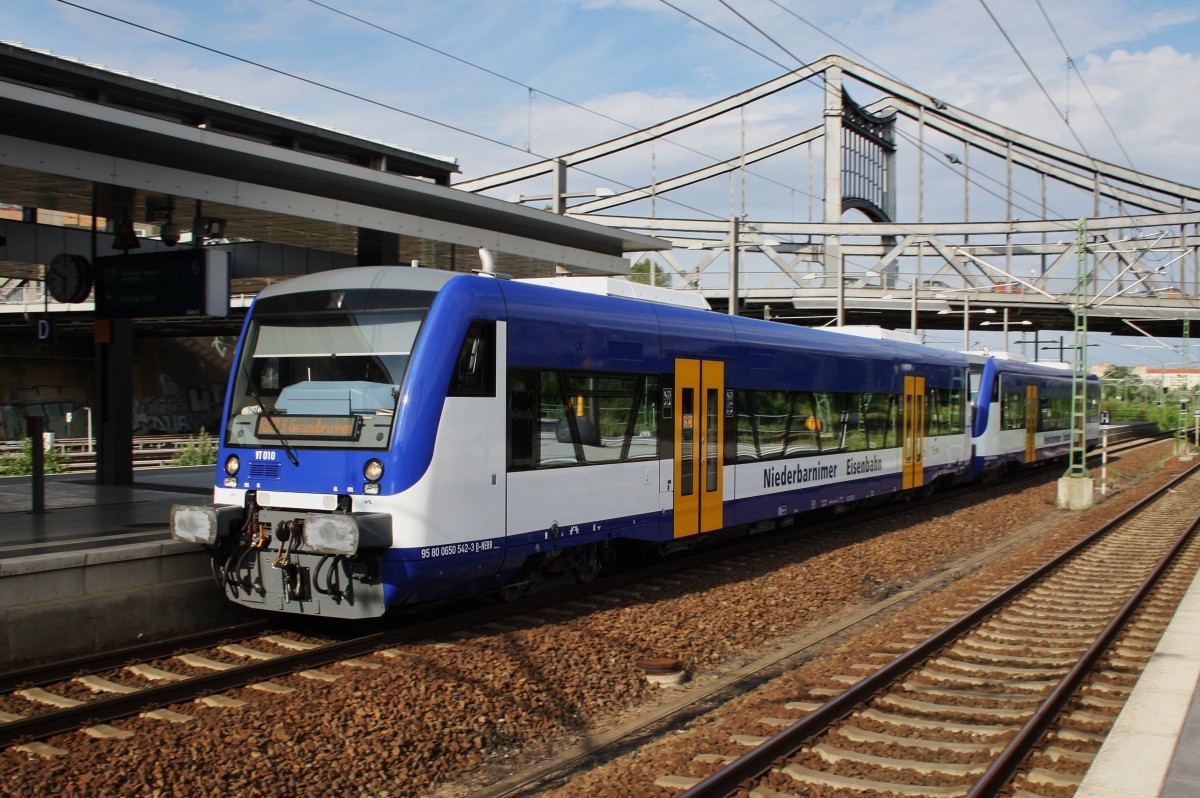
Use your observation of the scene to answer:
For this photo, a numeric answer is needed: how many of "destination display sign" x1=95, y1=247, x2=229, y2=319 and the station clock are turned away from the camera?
0

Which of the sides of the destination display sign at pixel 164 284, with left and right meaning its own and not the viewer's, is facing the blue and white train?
left

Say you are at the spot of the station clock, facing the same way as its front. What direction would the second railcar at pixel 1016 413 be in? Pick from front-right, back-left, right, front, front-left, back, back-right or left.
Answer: back-left

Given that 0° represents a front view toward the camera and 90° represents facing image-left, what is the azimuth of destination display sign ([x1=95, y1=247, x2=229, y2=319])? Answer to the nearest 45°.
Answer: approximately 45°

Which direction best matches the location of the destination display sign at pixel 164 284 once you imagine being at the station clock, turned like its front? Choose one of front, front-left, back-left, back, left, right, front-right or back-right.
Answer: left

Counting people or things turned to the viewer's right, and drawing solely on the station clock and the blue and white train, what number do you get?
0

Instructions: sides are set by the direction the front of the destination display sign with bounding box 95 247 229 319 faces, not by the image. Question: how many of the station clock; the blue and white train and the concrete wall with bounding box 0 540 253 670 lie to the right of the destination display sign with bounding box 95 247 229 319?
1

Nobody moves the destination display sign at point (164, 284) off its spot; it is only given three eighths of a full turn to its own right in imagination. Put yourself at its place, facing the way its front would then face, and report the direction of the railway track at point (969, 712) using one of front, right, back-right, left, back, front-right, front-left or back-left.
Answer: back-right

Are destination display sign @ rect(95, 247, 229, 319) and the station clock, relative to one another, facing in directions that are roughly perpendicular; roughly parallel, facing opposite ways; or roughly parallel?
roughly parallel

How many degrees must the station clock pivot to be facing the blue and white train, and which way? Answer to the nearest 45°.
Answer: approximately 90° to its left

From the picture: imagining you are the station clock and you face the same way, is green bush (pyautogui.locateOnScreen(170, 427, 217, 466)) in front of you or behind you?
behind

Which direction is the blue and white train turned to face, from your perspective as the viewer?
facing the viewer and to the left of the viewer

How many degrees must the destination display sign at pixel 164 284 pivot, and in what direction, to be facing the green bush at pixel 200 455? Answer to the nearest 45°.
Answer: approximately 135° to its right

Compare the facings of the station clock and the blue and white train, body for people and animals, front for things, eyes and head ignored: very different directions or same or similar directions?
same or similar directions

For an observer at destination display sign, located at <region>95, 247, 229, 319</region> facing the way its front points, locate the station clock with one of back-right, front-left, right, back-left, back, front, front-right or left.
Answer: right
